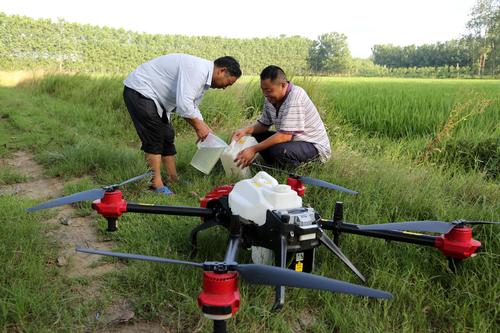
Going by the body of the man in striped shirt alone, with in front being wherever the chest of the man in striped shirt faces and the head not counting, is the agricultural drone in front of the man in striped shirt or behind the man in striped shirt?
in front

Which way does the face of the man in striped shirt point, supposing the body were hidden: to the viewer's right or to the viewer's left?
to the viewer's left

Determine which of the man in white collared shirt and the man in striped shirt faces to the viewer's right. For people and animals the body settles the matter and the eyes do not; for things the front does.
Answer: the man in white collared shirt

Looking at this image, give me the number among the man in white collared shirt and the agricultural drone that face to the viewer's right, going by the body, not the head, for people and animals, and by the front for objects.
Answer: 1

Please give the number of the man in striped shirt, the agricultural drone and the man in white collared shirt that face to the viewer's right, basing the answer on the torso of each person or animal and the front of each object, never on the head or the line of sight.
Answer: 1

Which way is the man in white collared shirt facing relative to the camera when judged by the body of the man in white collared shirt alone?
to the viewer's right

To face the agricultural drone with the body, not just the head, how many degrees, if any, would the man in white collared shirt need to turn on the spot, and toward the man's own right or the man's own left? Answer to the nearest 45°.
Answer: approximately 90° to the man's own right

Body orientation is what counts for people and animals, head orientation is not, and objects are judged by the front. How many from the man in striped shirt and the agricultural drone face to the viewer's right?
0

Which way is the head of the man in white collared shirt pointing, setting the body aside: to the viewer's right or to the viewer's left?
to the viewer's right
